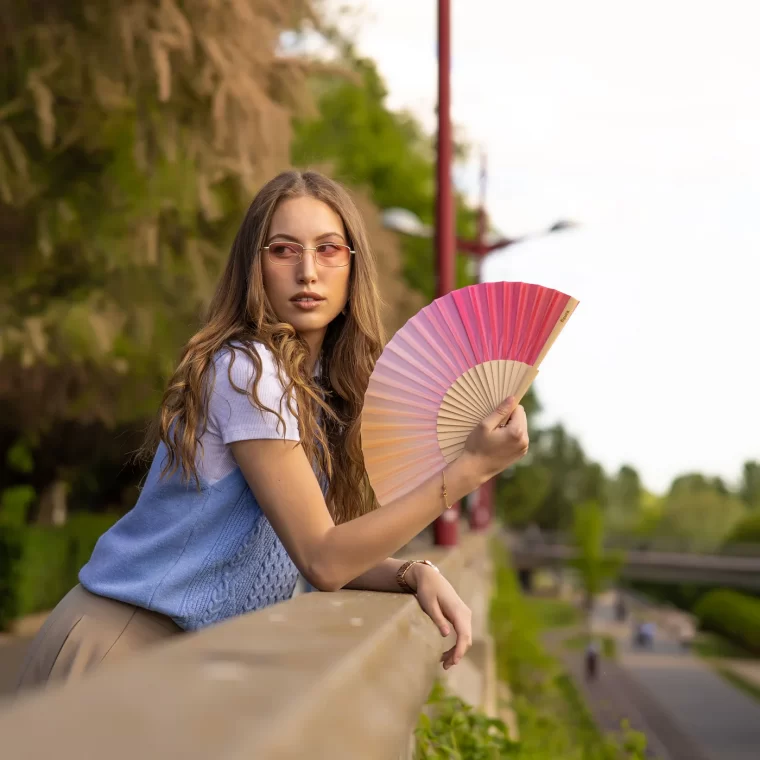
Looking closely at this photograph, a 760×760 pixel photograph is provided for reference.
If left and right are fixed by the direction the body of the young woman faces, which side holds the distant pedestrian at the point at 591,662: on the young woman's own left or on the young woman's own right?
on the young woman's own left

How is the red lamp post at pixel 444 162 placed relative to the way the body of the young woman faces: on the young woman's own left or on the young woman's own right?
on the young woman's own left

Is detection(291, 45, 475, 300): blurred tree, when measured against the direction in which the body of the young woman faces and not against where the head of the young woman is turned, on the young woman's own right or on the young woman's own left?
on the young woman's own left

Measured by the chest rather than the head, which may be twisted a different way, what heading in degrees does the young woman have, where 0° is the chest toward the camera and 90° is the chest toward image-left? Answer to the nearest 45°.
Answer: approximately 270°

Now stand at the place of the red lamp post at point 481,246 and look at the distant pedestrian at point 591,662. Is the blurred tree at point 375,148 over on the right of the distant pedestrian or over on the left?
left

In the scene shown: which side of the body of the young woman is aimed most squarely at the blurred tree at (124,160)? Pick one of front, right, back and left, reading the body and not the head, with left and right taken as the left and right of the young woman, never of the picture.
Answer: left
